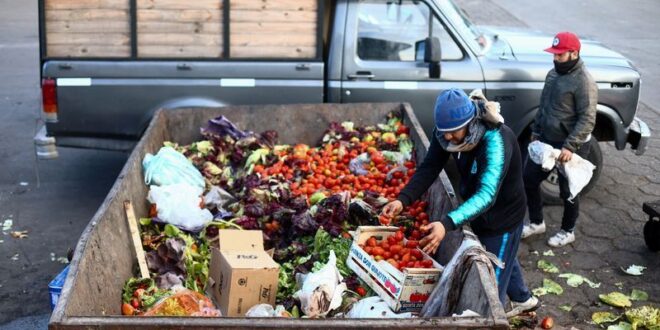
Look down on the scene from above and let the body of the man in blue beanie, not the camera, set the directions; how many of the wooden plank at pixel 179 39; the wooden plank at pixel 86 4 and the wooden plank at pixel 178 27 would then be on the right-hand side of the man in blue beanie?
3

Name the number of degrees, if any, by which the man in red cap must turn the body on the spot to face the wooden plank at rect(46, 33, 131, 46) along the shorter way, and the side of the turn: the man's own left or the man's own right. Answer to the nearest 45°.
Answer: approximately 45° to the man's own right

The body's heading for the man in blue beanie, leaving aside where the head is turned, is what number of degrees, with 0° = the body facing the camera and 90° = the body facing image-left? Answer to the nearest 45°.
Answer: approximately 45°

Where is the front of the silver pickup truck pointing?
to the viewer's right

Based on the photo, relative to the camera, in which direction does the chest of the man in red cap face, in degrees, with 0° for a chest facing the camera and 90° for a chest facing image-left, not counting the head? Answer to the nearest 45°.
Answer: approximately 45°

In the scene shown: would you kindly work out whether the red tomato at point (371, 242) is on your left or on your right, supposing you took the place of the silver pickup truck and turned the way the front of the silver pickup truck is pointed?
on your right

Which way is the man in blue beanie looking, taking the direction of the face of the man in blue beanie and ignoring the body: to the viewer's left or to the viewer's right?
to the viewer's left

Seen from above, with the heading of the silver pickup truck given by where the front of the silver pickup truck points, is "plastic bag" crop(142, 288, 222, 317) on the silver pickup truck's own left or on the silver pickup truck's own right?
on the silver pickup truck's own right

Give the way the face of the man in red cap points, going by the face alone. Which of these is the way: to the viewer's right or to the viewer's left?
to the viewer's left
